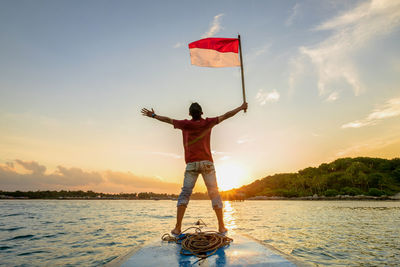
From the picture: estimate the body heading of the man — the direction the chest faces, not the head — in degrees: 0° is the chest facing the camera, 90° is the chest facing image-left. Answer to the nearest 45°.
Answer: approximately 180°
